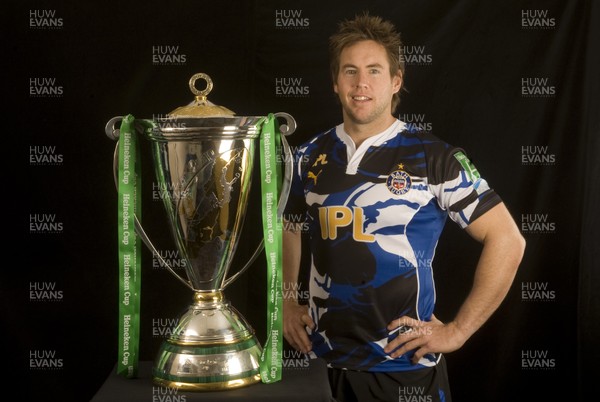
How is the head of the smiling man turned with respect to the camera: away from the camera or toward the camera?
toward the camera

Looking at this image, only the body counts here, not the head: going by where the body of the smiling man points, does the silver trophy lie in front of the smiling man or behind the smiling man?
in front

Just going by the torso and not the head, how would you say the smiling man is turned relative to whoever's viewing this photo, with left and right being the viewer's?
facing the viewer and to the left of the viewer
